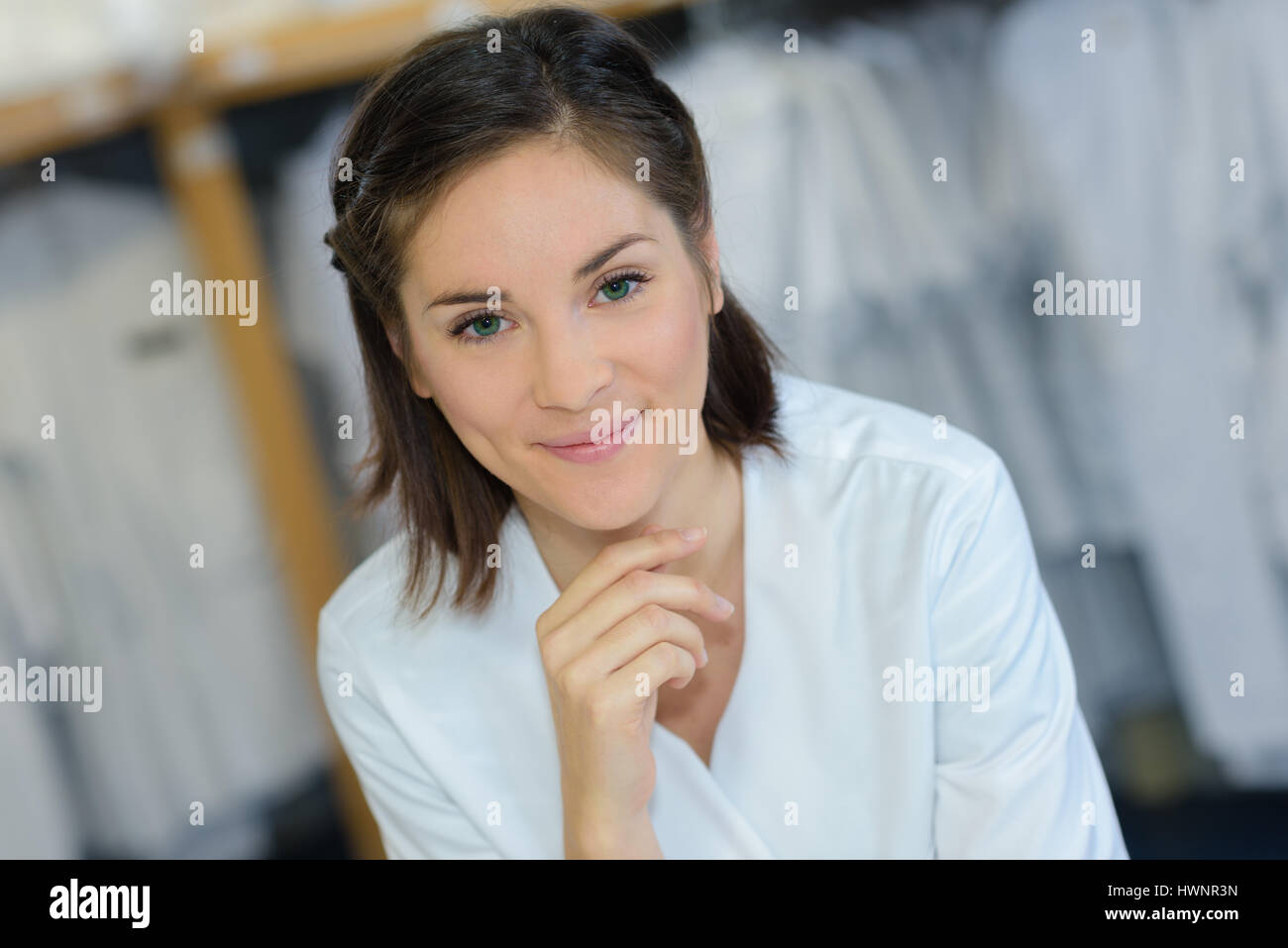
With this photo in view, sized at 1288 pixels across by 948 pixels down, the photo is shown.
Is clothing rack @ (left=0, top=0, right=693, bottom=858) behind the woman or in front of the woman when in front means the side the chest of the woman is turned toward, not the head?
behind

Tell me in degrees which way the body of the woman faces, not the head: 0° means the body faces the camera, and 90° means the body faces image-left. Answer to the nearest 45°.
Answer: approximately 0°
